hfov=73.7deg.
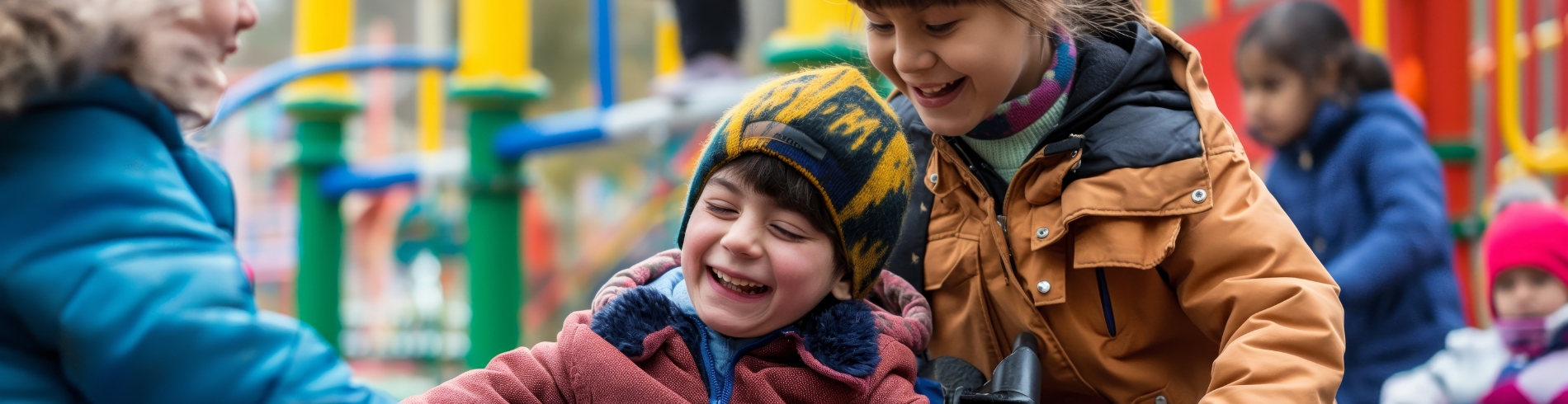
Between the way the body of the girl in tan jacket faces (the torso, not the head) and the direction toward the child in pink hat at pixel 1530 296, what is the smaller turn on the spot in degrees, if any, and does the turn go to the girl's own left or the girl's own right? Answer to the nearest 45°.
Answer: approximately 180°

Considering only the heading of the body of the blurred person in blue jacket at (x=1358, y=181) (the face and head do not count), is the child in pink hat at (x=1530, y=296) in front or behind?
behind

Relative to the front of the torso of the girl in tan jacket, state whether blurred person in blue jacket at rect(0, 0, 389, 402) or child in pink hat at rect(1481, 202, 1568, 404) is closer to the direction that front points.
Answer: the blurred person in blue jacket

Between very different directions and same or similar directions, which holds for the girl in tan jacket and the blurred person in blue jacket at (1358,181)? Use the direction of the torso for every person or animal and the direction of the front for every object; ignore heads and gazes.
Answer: same or similar directions

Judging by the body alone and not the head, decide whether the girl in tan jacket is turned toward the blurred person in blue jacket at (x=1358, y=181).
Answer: no

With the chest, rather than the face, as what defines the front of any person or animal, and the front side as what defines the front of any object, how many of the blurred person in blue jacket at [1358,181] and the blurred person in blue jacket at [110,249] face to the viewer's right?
1

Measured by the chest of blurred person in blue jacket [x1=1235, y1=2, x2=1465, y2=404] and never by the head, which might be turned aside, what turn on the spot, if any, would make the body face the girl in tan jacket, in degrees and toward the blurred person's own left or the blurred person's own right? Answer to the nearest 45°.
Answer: approximately 45° to the blurred person's own left

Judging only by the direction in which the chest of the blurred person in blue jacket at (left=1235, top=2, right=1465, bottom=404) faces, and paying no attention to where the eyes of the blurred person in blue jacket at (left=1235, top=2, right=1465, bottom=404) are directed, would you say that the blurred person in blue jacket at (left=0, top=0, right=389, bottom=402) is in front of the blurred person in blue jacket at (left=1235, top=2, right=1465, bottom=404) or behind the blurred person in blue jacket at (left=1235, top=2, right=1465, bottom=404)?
in front

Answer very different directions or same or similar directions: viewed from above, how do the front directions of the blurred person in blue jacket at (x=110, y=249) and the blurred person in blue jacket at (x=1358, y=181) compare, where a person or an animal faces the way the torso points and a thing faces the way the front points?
very different directions

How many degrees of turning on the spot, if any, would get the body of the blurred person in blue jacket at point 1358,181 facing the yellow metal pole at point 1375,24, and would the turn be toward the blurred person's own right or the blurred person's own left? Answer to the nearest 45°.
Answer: approximately 135° to the blurred person's own right

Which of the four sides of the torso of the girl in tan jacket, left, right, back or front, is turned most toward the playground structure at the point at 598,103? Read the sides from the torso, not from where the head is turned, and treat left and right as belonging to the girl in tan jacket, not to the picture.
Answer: right

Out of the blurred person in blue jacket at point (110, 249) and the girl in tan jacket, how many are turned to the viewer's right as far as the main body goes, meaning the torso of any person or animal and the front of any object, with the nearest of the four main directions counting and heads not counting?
1

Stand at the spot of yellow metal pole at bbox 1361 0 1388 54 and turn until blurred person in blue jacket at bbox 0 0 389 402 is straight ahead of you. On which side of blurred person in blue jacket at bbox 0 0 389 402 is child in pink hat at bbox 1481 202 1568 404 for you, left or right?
left

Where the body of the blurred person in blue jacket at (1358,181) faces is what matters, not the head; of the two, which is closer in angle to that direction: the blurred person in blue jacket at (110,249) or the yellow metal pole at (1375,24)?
the blurred person in blue jacket

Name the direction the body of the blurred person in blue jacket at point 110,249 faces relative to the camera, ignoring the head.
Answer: to the viewer's right

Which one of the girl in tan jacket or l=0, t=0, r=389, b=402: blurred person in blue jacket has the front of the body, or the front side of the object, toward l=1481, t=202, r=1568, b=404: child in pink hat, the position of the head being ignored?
the blurred person in blue jacket

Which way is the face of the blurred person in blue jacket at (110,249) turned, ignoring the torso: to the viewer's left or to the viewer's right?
to the viewer's right

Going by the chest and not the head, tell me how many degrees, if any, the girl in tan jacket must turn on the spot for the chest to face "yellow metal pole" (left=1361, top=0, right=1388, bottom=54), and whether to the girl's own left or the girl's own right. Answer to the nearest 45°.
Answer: approximately 135° to the girl's own right

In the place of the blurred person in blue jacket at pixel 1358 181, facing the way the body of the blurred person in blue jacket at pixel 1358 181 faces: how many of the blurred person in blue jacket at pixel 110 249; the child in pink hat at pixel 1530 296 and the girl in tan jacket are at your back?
1

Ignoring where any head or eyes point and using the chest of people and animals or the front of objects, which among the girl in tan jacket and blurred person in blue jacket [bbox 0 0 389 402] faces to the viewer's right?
the blurred person in blue jacket

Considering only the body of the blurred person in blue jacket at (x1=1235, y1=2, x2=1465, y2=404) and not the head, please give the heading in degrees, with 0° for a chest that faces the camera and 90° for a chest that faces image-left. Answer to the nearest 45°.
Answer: approximately 45°

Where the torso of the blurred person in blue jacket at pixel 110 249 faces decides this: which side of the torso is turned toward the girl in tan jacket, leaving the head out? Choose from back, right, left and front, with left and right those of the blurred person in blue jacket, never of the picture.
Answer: front
